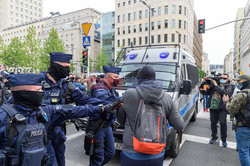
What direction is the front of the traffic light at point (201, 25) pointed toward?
toward the camera

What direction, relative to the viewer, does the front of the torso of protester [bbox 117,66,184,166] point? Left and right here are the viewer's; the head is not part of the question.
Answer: facing away from the viewer

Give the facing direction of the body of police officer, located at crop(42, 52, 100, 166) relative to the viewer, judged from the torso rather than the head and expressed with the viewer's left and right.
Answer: facing the viewer and to the right of the viewer

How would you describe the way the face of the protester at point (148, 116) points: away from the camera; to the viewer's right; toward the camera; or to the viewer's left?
away from the camera

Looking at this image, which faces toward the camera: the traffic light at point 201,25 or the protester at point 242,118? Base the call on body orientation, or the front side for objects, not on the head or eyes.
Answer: the traffic light

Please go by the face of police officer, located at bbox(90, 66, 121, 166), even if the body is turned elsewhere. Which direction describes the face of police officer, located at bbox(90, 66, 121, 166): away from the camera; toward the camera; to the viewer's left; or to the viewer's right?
to the viewer's right

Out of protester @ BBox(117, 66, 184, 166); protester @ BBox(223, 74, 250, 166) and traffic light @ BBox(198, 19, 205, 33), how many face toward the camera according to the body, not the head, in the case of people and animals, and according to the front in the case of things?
1

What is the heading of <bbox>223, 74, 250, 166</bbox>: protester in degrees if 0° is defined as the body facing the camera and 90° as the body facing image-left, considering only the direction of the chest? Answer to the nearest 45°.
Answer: approximately 90°

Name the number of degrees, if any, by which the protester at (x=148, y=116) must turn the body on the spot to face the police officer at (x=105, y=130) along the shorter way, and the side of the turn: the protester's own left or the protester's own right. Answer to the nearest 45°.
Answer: approximately 45° to the protester's own left

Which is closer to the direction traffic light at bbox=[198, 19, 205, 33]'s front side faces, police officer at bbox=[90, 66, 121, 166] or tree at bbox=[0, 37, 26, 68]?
the police officer

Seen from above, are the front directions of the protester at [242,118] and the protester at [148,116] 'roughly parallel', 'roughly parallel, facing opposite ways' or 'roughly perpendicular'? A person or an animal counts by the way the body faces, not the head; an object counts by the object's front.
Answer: roughly perpendicular

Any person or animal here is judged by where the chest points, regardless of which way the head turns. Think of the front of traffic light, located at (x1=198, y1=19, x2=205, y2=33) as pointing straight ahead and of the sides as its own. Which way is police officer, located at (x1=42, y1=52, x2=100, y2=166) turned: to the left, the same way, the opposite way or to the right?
to the left

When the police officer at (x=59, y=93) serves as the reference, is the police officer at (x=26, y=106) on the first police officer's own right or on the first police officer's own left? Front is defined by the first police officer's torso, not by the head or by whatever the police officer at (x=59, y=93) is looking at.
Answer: on the first police officer's own right

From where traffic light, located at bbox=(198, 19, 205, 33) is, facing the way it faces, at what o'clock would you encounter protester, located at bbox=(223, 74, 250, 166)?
The protester is roughly at 12 o'clock from the traffic light.
